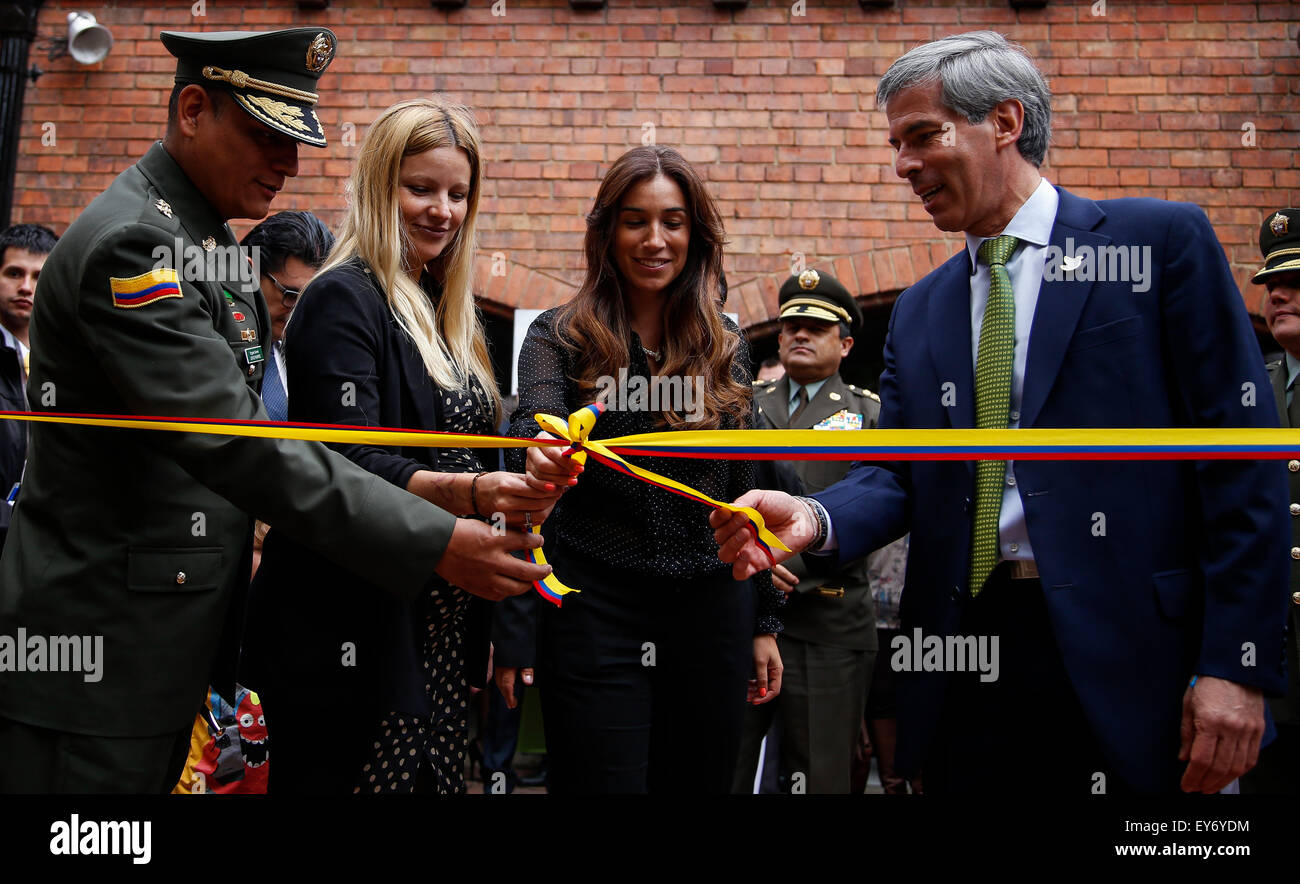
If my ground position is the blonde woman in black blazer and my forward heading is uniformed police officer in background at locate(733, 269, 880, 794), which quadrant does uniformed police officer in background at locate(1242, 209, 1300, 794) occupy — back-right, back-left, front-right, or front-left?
front-right

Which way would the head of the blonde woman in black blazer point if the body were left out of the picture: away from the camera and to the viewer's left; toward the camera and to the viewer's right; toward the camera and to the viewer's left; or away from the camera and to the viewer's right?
toward the camera and to the viewer's right

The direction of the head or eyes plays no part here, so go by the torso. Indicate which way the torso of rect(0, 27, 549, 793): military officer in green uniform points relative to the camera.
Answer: to the viewer's right

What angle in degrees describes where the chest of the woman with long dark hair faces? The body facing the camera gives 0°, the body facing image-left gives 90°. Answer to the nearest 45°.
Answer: approximately 0°

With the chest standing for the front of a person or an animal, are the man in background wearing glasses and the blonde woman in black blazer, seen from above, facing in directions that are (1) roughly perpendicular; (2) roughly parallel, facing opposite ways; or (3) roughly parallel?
roughly parallel

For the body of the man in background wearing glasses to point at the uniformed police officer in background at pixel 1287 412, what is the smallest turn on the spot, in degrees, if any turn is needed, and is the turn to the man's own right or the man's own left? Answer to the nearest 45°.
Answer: approximately 45° to the man's own left

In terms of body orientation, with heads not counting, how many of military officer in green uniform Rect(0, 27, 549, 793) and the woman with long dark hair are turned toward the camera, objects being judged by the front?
1

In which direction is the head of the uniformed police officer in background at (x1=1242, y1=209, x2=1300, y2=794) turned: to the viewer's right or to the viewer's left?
to the viewer's left

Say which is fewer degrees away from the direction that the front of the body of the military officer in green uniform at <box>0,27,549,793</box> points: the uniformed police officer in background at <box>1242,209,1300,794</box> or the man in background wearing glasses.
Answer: the uniformed police officer in background
